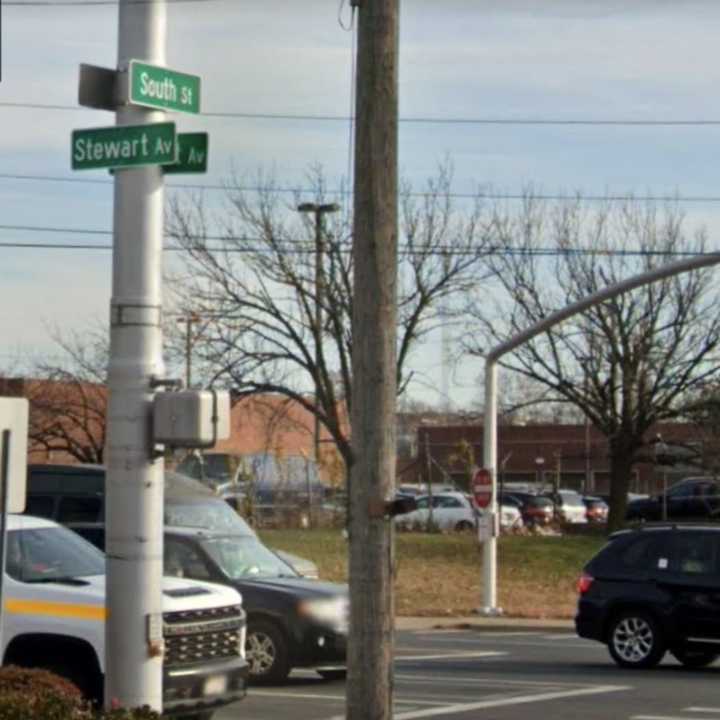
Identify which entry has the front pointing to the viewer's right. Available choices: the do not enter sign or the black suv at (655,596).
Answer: the black suv

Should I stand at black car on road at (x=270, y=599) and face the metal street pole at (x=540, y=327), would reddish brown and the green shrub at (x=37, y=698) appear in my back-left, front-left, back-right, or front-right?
back-right

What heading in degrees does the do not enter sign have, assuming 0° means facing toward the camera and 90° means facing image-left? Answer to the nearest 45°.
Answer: approximately 45°

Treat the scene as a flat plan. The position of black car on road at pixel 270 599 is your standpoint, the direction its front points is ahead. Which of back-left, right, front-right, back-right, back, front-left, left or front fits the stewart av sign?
front-right

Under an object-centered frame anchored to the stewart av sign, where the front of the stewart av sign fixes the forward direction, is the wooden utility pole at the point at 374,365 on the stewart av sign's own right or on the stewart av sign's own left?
on the stewart av sign's own left

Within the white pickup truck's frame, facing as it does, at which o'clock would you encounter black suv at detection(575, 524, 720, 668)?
The black suv is roughly at 9 o'clock from the white pickup truck.

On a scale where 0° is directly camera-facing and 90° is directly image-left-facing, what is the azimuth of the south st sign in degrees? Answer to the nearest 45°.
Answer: approximately 315°

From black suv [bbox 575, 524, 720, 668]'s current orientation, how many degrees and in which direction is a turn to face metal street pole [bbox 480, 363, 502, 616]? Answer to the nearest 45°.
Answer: approximately 90° to its left

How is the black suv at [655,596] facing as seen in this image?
to the viewer's right

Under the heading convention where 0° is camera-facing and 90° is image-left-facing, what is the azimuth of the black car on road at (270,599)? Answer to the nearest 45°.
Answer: approximately 315°
